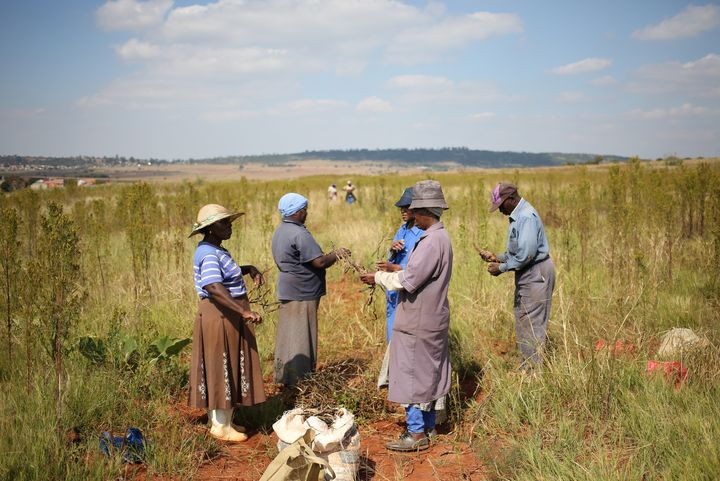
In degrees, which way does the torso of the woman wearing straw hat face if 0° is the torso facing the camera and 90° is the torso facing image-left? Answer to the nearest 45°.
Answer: approximately 270°

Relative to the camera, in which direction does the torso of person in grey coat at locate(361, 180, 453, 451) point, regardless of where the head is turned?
to the viewer's left

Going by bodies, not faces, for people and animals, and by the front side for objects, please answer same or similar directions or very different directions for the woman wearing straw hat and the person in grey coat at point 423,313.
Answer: very different directions

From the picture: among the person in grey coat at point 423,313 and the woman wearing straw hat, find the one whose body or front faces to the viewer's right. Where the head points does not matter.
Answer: the woman wearing straw hat

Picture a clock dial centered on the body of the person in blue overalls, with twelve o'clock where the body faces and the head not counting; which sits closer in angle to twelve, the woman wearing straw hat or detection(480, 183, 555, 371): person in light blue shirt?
the woman wearing straw hat

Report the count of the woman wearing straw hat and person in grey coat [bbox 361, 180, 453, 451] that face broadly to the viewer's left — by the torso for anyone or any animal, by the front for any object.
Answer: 1

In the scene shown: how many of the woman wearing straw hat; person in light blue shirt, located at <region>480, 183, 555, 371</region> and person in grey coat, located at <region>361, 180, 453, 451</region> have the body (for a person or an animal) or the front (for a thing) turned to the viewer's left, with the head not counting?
2

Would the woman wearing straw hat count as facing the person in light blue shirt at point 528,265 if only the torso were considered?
yes

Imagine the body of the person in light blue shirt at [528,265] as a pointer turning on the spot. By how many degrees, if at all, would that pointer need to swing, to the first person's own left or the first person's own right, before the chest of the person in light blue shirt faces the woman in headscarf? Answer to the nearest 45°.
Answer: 0° — they already face them

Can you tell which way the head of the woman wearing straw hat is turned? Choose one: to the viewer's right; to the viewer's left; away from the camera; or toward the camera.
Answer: to the viewer's right

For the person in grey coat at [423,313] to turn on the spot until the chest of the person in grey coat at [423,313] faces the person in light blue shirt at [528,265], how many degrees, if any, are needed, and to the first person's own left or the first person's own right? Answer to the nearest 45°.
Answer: approximately 135° to the first person's own right
